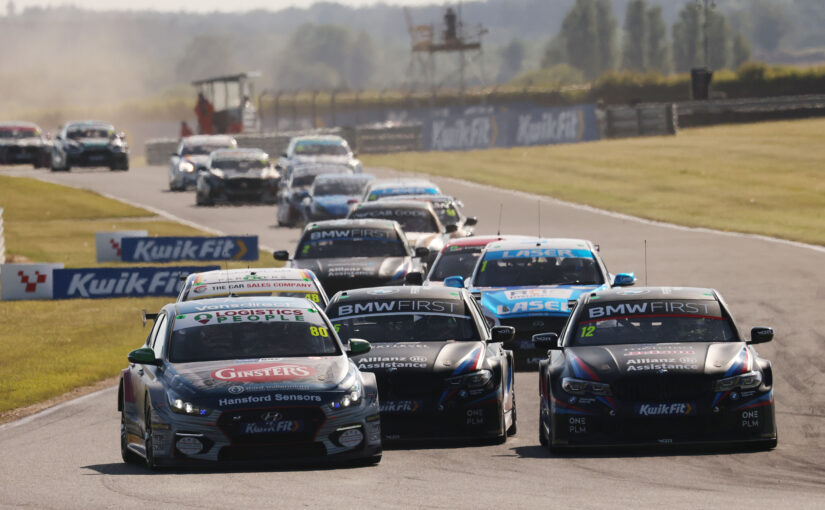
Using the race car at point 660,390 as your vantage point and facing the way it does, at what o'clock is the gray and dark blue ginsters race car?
The gray and dark blue ginsters race car is roughly at 2 o'clock from the race car.

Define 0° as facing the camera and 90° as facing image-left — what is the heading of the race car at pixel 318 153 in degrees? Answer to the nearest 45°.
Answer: approximately 0°

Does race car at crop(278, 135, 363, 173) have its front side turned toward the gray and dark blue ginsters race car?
yes

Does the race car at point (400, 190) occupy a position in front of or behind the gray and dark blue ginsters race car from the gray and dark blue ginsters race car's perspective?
behind

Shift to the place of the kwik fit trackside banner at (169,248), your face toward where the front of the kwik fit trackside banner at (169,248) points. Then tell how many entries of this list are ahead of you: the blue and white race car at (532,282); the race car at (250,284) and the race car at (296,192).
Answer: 2

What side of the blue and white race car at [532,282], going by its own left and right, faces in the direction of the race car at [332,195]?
back

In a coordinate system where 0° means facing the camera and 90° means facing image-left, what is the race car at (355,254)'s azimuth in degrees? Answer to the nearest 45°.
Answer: approximately 0°

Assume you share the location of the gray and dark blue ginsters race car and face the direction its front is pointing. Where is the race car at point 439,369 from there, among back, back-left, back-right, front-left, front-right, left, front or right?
back-left
